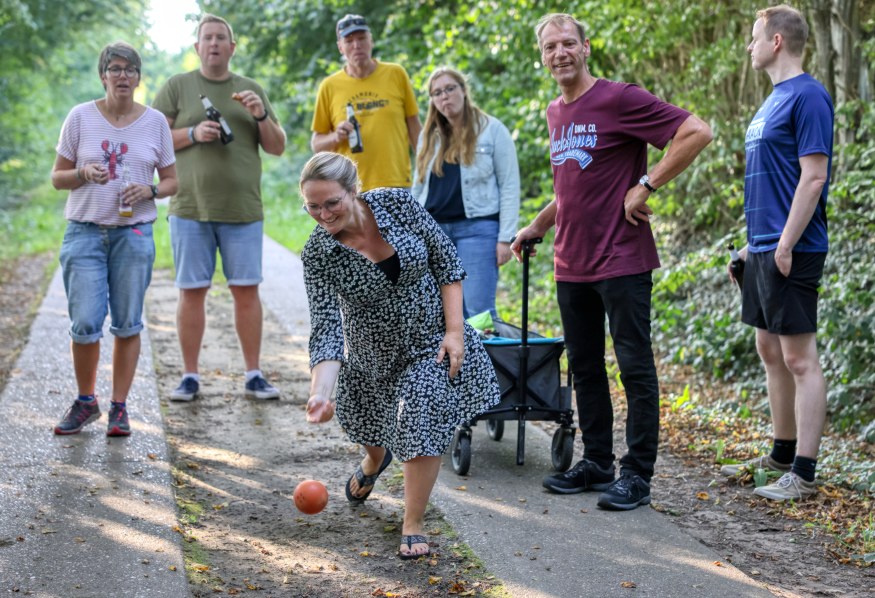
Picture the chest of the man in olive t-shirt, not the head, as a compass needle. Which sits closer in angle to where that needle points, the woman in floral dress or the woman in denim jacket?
the woman in floral dress

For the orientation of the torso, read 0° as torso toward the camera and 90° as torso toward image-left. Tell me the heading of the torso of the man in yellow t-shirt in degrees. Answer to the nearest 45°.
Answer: approximately 0°

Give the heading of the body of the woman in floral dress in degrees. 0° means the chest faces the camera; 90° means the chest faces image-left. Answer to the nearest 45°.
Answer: approximately 45°

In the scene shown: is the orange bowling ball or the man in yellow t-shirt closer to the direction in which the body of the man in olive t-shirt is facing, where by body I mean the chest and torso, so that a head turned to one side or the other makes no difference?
the orange bowling ball

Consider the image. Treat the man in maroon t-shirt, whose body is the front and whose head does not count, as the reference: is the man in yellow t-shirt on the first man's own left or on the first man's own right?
on the first man's own right

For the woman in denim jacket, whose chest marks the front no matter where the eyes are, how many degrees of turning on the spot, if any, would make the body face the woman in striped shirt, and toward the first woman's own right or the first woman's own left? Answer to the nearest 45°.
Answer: approximately 45° to the first woman's own right
